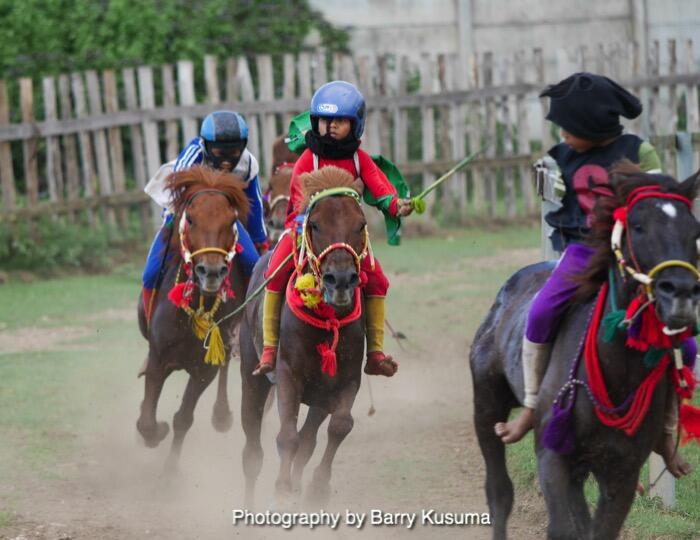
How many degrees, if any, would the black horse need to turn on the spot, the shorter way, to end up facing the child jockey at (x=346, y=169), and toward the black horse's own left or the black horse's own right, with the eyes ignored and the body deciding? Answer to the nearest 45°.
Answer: approximately 180°

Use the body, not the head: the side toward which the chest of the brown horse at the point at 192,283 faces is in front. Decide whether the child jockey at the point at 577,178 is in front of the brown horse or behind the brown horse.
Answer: in front

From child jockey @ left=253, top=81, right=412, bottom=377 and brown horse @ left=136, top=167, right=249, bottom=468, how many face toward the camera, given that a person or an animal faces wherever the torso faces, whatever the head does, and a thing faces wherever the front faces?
2

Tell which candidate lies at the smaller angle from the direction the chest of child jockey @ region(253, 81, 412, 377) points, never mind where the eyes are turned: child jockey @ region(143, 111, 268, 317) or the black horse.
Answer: the black horse

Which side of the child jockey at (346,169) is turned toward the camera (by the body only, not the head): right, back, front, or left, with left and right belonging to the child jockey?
front

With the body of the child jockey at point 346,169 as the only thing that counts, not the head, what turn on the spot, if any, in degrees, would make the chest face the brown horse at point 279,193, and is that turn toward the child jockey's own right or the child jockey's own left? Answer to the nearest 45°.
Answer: approximately 180°

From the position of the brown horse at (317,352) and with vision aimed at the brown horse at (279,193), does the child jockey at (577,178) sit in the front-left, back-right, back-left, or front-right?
back-right
